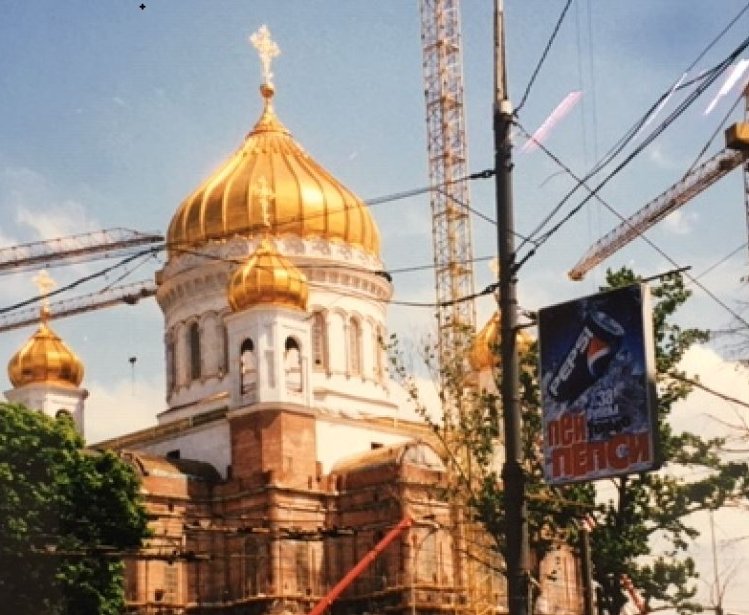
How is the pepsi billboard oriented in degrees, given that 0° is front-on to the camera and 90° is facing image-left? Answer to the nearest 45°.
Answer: approximately 45°

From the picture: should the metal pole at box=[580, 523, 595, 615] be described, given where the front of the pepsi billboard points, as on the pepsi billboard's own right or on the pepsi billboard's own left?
on the pepsi billboard's own right

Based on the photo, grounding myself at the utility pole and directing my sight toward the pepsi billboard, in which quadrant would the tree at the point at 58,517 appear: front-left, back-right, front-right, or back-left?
back-left

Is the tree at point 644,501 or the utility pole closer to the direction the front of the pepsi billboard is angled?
the utility pole

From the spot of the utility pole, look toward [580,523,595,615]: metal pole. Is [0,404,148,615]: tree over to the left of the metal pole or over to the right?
left

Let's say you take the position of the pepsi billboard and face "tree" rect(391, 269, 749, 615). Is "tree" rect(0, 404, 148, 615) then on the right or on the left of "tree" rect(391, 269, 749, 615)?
left

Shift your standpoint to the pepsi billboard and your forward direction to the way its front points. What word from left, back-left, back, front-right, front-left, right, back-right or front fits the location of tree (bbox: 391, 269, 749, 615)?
back-right

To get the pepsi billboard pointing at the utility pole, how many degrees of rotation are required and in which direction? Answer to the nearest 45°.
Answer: approximately 45° to its right

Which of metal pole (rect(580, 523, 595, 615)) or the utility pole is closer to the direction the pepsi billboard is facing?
the utility pole

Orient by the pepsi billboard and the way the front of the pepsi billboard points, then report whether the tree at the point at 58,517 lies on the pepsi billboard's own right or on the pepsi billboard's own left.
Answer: on the pepsi billboard's own right
